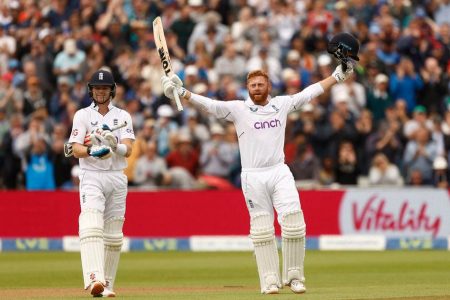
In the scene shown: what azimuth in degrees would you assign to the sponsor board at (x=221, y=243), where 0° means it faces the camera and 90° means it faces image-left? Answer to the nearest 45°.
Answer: approximately 0°

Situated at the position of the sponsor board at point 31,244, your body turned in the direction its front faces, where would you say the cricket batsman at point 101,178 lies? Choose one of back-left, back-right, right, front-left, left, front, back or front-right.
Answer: front

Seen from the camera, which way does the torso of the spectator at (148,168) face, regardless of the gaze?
toward the camera

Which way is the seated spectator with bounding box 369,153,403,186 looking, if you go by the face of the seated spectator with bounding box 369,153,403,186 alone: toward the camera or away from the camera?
toward the camera

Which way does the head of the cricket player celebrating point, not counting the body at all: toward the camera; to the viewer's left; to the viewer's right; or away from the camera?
toward the camera

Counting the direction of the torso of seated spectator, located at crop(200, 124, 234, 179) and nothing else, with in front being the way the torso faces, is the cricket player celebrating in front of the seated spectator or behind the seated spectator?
in front

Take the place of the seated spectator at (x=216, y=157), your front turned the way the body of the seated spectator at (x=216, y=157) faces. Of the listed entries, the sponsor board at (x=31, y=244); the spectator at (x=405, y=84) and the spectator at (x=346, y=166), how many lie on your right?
1

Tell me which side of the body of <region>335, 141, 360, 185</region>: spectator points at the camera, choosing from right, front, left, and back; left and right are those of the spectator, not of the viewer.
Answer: front

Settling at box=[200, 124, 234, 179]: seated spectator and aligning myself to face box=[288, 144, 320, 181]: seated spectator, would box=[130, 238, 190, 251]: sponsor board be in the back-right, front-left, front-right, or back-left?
back-right

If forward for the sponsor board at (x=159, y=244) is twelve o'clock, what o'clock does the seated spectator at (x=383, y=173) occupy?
The seated spectator is roughly at 9 o'clock from the sponsor board.

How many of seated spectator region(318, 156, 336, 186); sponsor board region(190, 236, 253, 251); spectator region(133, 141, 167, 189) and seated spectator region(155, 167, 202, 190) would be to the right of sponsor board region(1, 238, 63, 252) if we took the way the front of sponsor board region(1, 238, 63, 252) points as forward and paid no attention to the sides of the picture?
0

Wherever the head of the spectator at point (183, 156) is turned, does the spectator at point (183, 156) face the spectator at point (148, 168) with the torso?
no

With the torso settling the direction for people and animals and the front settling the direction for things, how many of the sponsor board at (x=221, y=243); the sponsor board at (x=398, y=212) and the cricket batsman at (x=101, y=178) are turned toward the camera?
3
